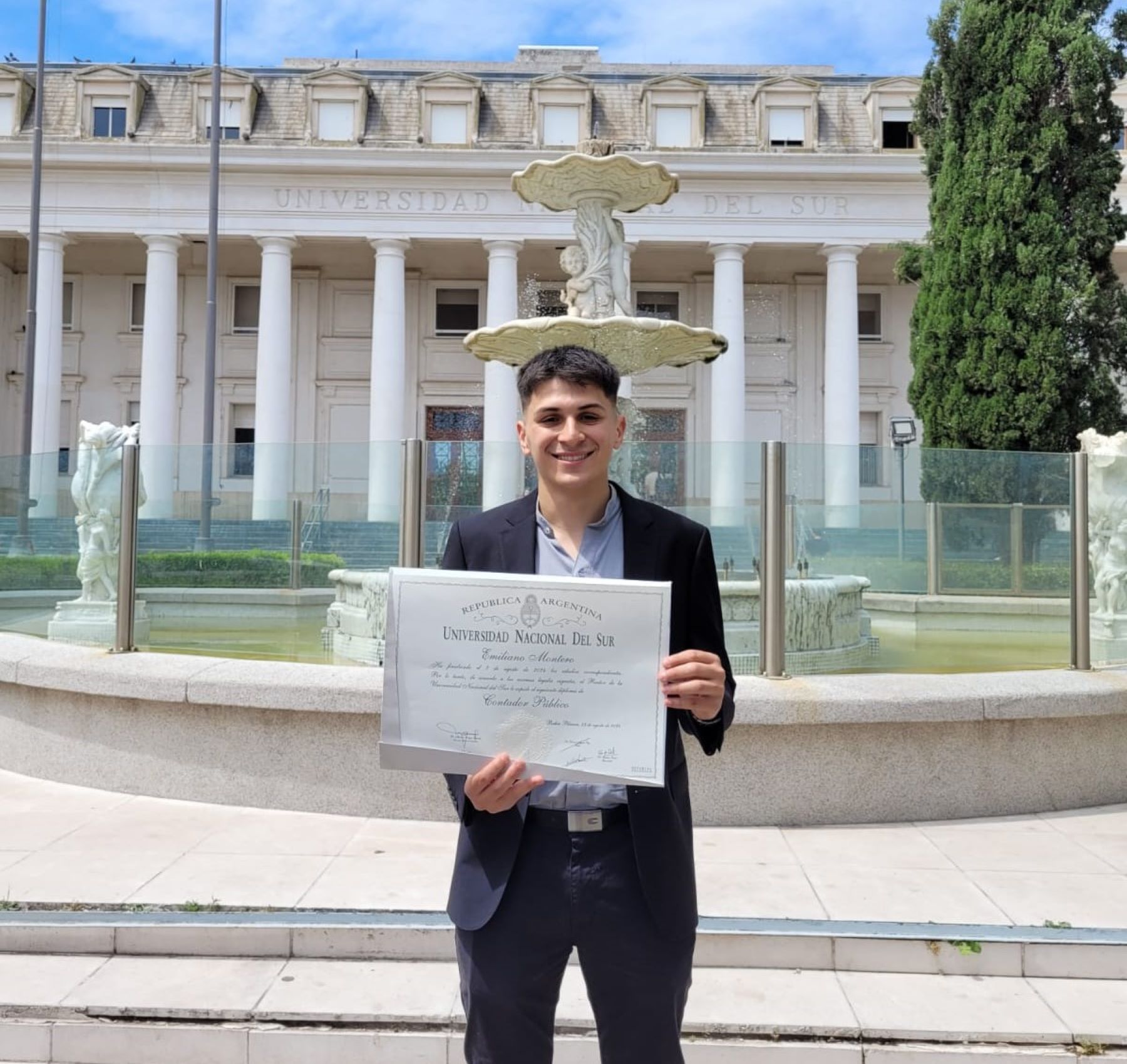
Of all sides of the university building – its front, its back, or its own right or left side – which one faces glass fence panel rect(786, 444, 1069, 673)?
front

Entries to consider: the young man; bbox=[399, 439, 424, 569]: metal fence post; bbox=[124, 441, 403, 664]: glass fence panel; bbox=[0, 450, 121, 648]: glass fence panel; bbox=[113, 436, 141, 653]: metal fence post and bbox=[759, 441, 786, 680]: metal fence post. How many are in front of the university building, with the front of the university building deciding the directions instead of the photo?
6

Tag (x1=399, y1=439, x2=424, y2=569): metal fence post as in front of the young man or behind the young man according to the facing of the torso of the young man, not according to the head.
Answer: behind

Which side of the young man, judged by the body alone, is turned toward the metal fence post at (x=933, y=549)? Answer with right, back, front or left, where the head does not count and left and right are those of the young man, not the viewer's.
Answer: back

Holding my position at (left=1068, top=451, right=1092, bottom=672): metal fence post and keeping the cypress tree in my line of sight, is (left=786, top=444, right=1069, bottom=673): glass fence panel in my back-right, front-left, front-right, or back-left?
front-left

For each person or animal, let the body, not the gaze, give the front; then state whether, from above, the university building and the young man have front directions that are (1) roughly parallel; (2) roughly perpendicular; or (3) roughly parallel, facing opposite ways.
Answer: roughly parallel

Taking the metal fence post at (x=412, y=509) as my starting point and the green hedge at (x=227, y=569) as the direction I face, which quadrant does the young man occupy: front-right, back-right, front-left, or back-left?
back-left

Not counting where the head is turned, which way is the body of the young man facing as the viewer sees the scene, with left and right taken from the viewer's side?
facing the viewer

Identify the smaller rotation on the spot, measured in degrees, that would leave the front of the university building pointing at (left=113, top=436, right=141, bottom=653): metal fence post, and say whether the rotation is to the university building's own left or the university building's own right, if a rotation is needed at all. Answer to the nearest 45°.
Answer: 0° — it already faces it

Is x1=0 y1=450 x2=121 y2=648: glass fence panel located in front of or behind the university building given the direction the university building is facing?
in front

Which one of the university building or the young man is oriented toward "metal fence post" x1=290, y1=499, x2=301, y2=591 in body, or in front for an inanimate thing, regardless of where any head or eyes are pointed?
the university building

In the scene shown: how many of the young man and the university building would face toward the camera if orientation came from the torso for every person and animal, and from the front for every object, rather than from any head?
2

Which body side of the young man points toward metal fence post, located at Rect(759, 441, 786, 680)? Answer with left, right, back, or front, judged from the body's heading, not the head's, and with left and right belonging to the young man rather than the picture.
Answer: back

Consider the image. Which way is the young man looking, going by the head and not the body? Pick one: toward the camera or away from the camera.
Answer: toward the camera

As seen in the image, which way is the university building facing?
toward the camera

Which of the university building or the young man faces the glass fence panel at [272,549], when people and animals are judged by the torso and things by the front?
the university building
